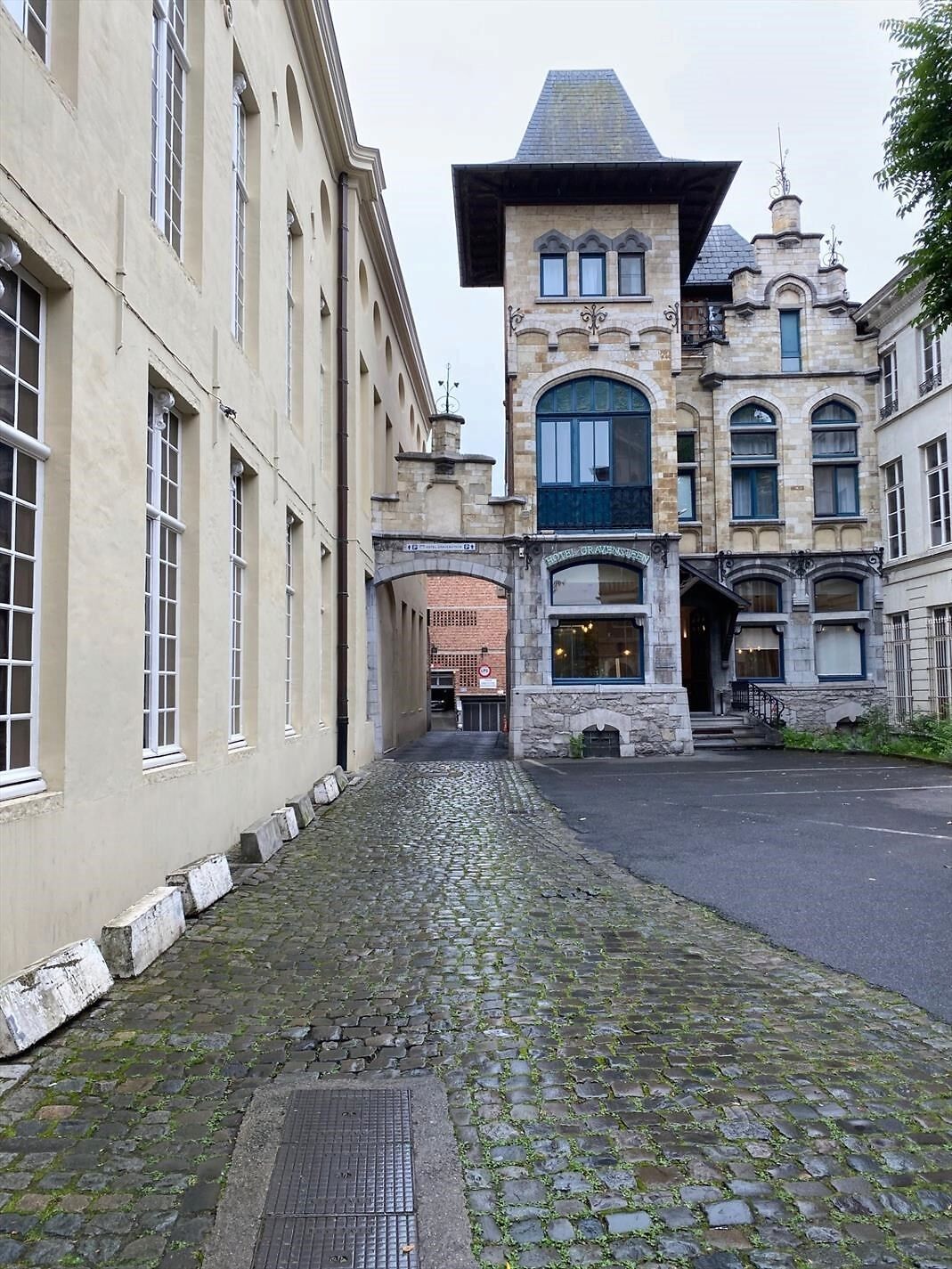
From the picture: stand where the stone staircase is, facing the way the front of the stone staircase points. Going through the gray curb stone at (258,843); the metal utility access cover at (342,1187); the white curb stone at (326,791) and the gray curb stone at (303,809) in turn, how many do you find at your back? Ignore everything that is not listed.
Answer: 0

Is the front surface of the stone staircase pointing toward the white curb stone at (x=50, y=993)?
yes

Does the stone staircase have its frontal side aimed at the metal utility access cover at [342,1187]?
yes

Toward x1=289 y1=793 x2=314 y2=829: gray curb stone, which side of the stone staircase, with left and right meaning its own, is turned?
front

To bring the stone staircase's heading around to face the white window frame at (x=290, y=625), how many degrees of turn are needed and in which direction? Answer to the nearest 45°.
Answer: approximately 45° to its right

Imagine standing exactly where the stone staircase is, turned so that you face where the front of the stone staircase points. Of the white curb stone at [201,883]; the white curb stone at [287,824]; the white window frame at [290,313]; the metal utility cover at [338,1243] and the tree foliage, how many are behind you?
0

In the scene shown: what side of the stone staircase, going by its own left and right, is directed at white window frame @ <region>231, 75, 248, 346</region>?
front

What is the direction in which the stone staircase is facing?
toward the camera

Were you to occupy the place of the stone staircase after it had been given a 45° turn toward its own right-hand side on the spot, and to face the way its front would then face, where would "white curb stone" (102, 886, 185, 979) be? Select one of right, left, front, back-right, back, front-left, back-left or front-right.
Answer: front-left

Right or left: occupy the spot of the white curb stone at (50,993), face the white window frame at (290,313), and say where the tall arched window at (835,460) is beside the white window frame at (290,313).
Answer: right

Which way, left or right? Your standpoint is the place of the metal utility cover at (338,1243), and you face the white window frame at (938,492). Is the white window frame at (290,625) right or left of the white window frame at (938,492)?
left
